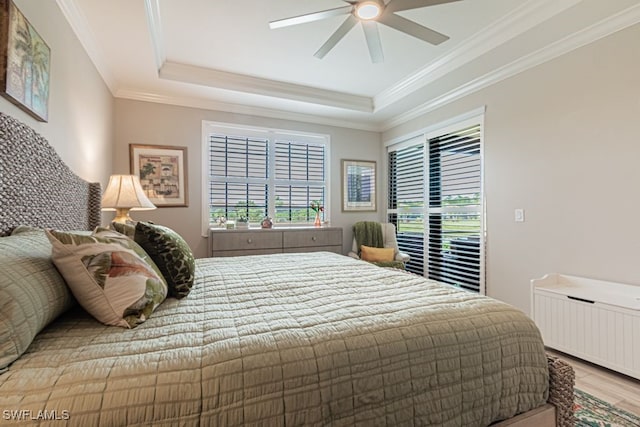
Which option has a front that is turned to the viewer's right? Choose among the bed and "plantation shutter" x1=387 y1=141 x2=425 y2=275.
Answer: the bed

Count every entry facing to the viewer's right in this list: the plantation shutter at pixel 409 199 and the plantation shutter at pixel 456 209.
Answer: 0

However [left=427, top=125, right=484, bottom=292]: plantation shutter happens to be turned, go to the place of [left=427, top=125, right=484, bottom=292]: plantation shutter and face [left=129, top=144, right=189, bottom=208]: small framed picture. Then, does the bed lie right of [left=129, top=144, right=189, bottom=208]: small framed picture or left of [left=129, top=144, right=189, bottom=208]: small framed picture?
left

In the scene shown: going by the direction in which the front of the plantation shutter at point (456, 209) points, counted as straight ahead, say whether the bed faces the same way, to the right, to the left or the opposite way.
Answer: the opposite way

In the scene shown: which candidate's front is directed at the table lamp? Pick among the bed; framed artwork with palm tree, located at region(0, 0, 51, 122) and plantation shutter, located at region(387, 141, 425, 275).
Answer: the plantation shutter

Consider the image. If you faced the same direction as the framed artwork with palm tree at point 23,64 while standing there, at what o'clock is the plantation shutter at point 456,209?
The plantation shutter is roughly at 11 o'clock from the framed artwork with palm tree.

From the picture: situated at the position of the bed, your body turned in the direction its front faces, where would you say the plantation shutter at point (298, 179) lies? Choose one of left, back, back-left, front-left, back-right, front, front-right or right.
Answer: left

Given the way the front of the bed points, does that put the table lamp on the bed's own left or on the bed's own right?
on the bed's own left

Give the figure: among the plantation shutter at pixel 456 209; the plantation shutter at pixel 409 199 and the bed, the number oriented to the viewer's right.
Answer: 1

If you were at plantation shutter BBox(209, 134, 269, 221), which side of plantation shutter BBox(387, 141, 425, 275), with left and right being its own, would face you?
front

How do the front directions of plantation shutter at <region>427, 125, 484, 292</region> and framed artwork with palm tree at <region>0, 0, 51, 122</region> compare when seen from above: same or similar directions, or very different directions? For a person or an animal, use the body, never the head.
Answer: very different directions

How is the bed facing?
to the viewer's right

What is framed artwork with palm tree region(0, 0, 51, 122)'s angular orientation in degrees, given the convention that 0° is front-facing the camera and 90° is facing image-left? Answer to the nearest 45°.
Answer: approximately 315°

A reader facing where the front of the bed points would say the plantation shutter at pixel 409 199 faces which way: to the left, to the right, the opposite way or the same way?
the opposite way

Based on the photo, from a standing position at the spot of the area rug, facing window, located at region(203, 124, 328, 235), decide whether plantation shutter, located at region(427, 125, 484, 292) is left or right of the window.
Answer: right

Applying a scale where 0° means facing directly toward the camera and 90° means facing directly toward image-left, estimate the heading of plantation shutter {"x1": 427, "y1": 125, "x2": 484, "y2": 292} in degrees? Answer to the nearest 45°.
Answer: approximately 45°

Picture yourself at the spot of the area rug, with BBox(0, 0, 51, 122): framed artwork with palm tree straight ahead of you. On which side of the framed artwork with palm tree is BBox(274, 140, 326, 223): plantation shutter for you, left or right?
right

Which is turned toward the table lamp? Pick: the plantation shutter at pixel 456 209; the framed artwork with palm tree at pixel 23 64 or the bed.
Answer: the plantation shutter

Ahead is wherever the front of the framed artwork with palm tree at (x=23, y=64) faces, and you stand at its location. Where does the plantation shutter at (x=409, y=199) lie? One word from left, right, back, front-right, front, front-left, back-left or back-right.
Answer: front-left
